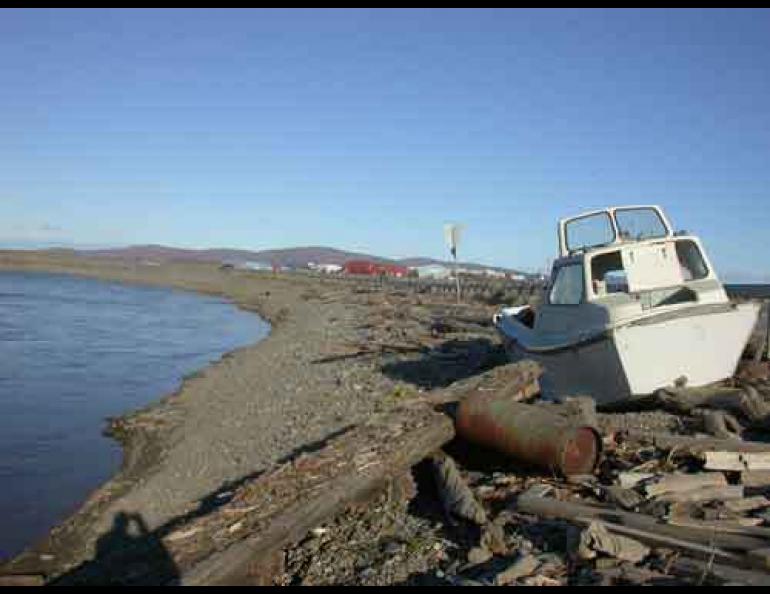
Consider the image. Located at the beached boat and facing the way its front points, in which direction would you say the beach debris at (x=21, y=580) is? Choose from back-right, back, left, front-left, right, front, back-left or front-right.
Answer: left

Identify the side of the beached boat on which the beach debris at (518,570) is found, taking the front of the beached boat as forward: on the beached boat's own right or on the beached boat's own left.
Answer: on the beached boat's own left

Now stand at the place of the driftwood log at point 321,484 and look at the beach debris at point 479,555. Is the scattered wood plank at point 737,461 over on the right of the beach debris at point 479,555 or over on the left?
left

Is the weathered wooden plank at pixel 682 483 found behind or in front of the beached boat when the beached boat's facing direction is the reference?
behind

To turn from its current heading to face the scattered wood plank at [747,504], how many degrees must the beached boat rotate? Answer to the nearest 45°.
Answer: approximately 135° to its left

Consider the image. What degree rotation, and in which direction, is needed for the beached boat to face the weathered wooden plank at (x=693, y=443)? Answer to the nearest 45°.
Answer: approximately 135° to its left

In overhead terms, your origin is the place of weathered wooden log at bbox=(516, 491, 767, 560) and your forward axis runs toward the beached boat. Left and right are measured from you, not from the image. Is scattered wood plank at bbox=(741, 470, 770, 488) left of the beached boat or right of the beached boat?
right
